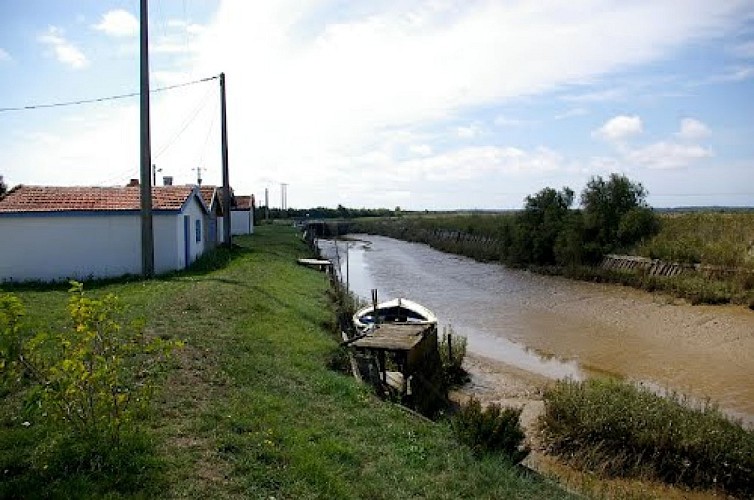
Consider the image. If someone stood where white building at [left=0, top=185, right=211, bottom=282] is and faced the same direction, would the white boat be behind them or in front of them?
in front

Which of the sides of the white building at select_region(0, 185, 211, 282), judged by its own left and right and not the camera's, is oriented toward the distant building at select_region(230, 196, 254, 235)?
left

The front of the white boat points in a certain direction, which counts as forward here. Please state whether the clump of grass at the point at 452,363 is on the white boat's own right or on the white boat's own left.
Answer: on the white boat's own right

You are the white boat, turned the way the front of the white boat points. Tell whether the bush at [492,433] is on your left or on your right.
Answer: on your right

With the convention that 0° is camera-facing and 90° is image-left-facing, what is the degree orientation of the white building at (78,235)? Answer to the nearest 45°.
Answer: approximately 270°

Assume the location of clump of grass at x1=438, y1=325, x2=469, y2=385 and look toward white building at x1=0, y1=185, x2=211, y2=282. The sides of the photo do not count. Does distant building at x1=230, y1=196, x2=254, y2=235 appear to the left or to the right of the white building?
right

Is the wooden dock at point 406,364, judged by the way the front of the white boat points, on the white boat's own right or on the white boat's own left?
on the white boat's own right

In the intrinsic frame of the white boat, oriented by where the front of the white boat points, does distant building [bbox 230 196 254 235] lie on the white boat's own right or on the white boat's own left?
on the white boat's own left
